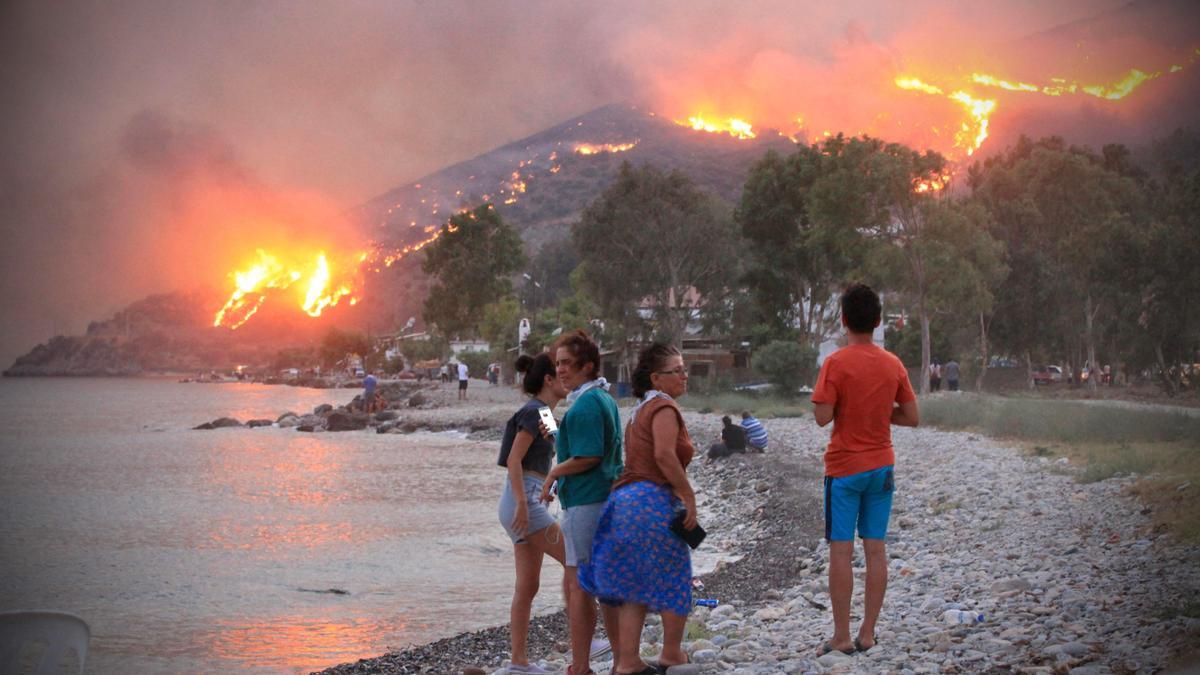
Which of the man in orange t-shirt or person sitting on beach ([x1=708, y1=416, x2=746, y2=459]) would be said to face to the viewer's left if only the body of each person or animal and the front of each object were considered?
the person sitting on beach

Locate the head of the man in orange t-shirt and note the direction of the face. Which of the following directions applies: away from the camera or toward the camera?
away from the camera

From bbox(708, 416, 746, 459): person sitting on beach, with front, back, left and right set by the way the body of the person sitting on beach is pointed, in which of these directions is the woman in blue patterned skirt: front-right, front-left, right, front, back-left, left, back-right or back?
left

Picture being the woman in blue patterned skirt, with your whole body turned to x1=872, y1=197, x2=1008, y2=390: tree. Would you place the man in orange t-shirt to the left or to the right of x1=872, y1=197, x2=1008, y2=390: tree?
right

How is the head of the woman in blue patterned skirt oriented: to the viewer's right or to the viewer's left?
to the viewer's right

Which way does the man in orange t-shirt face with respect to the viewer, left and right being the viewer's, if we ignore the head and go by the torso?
facing away from the viewer

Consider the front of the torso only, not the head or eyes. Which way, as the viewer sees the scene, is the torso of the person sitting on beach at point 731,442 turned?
to the viewer's left

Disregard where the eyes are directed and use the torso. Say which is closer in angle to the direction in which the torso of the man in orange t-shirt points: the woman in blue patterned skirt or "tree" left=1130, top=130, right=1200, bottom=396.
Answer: the tree
